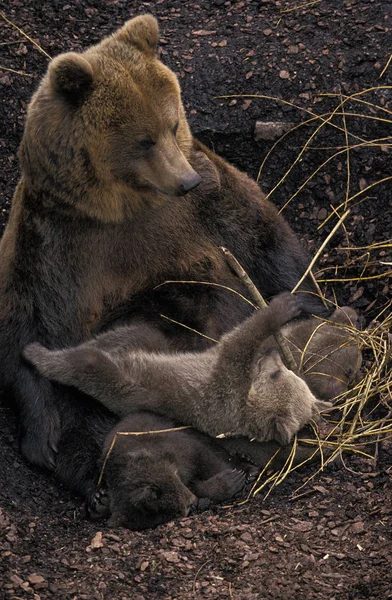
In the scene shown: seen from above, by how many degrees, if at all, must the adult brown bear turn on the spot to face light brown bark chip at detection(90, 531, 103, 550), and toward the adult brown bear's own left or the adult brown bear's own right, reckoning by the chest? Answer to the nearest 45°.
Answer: approximately 45° to the adult brown bear's own right

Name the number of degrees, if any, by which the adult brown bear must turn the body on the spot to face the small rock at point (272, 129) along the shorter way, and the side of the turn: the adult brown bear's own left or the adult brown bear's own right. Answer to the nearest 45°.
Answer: approximately 90° to the adult brown bear's own left

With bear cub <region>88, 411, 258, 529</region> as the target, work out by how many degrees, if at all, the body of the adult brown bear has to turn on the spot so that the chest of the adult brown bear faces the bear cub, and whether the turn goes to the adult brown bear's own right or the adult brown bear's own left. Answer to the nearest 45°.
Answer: approximately 45° to the adult brown bear's own right

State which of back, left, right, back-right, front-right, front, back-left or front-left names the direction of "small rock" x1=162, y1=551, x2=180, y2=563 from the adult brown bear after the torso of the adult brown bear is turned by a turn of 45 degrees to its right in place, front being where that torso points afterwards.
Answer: front

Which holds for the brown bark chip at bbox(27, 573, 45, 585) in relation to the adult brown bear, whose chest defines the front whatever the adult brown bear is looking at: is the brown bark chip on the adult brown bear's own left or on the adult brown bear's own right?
on the adult brown bear's own right

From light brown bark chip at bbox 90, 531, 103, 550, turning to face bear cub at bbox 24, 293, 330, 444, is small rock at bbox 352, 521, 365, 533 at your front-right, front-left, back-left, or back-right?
front-right

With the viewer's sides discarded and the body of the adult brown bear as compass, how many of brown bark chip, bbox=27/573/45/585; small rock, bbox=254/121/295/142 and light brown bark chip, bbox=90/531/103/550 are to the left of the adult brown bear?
1

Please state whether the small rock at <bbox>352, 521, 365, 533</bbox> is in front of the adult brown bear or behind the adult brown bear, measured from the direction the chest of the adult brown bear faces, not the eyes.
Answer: in front
